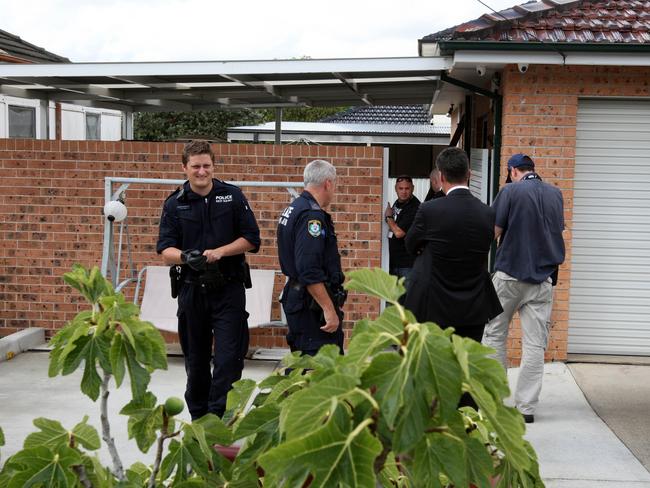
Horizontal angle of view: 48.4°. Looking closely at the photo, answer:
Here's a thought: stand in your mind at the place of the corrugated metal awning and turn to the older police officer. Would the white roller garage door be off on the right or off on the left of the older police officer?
left

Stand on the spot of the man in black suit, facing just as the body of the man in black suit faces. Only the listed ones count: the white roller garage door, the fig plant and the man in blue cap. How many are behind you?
1

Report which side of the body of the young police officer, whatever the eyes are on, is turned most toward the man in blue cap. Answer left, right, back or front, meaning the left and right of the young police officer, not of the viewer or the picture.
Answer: left

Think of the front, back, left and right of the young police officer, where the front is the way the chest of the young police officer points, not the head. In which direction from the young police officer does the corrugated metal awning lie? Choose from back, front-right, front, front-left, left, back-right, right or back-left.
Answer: back

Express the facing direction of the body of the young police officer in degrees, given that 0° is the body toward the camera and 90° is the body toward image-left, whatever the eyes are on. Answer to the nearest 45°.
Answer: approximately 0°

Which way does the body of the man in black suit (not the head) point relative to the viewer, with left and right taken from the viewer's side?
facing away from the viewer

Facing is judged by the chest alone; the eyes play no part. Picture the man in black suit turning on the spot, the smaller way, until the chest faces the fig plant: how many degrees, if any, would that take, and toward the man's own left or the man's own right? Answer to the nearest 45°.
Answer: approximately 180°

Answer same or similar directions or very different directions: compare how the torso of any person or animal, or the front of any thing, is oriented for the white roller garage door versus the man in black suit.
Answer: very different directions

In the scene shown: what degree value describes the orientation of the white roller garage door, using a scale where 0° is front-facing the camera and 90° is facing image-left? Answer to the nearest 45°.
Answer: approximately 0°

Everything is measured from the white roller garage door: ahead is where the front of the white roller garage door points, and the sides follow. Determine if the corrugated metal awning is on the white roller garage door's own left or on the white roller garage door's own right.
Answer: on the white roller garage door's own right

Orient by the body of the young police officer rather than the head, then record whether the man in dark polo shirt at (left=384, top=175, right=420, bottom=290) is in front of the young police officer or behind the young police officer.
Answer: behind
